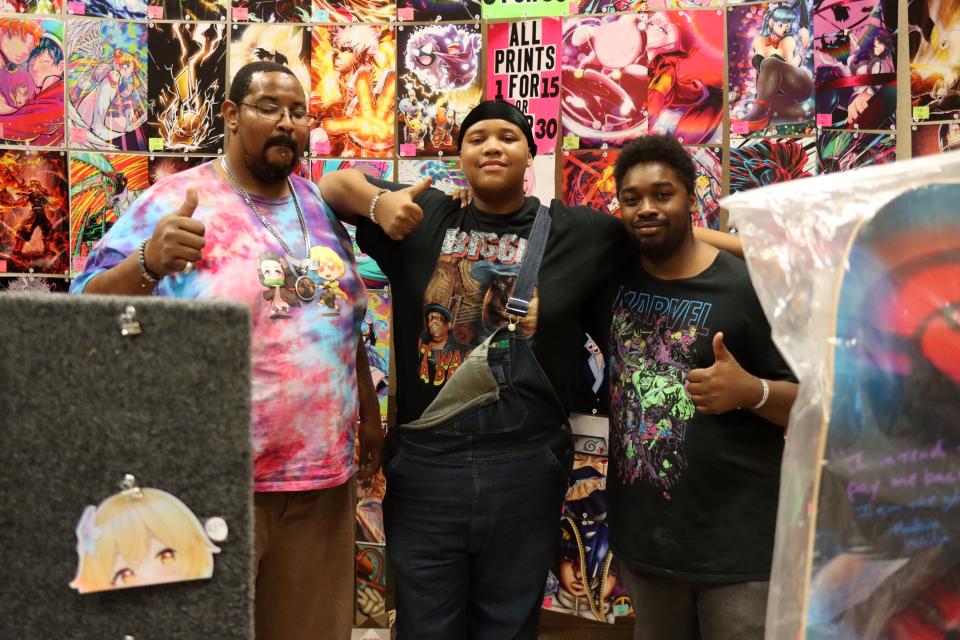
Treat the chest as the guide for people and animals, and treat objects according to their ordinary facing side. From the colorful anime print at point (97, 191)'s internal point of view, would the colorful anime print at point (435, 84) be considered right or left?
on its left

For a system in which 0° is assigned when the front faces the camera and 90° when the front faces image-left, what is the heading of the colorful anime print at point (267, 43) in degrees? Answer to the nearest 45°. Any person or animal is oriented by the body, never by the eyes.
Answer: approximately 0°

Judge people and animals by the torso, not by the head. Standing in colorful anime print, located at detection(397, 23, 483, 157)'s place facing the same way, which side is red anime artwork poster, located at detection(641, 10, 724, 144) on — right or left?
on its left

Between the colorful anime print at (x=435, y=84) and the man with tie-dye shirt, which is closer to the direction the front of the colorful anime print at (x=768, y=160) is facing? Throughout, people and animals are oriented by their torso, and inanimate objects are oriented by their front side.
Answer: the man with tie-dye shirt

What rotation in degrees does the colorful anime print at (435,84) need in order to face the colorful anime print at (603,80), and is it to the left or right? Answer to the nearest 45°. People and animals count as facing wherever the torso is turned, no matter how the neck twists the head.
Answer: approximately 90° to its left

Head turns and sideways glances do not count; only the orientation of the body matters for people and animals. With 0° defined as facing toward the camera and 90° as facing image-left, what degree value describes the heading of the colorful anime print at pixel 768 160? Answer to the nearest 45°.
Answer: approximately 0°

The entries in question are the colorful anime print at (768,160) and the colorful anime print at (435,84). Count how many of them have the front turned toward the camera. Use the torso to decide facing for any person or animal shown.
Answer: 2

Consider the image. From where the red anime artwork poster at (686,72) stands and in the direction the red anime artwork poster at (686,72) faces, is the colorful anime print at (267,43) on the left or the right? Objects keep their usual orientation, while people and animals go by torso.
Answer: on its right

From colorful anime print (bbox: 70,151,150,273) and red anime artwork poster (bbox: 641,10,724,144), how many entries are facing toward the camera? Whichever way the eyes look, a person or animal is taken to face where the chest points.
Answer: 2
